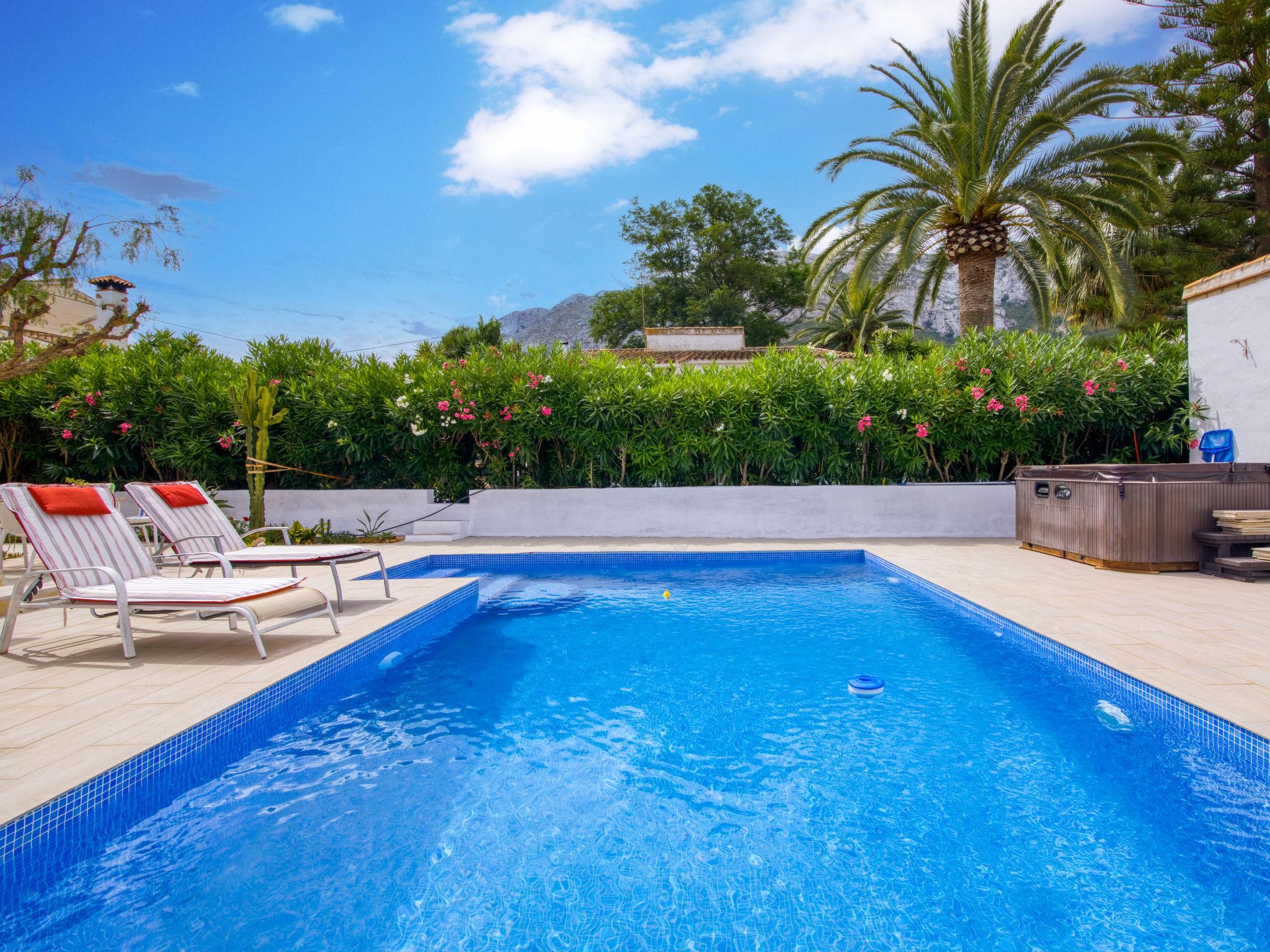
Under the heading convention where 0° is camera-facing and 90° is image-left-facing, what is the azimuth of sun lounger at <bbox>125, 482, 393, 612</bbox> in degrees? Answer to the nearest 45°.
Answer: approximately 315°

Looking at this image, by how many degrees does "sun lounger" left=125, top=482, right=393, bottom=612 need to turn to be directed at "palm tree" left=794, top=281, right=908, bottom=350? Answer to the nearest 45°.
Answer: approximately 90° to its left

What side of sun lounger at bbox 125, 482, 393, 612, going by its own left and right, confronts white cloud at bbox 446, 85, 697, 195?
left

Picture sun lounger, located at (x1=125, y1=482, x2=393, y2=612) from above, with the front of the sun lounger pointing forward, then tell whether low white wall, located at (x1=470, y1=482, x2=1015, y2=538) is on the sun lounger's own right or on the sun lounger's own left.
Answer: on the sun lounger's own left

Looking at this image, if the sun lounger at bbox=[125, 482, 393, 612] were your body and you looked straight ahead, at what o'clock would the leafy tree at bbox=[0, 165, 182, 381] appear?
The leafy tree is roughly at 7 o'clock from the sun lounger.

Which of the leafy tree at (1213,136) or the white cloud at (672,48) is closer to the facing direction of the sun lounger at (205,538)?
the leafy tree

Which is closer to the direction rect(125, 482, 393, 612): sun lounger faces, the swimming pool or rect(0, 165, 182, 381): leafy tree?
the swimming pool

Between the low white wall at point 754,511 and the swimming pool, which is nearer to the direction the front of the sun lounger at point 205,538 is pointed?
the swimming pool

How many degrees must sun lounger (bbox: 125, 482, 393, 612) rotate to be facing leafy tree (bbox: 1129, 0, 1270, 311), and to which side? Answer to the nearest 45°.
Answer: approximately 45° to its left

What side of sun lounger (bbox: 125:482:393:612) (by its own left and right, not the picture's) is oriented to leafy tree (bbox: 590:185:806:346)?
left

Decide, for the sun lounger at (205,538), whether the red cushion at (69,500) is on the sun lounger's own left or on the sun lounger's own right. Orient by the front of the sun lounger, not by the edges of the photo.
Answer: on the sun lounger's own right
